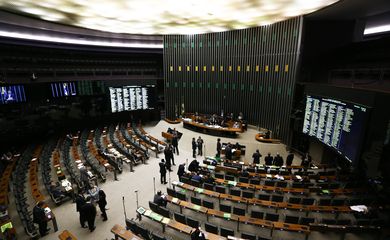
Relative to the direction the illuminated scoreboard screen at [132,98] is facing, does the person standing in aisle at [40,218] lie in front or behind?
in front

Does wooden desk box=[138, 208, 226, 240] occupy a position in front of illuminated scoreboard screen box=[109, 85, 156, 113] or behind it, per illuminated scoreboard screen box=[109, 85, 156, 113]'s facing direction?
in front

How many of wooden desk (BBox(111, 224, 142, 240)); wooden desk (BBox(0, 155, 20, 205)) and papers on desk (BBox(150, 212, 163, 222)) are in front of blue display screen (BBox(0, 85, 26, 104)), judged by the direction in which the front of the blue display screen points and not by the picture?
3

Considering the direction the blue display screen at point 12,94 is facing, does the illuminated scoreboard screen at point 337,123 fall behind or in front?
in front

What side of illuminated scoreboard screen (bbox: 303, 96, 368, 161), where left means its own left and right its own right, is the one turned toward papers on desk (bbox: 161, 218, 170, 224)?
front

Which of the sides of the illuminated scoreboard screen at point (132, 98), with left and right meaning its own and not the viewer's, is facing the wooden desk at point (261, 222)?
front

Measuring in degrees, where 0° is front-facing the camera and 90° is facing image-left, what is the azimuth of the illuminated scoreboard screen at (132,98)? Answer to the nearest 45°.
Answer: approximately 0°

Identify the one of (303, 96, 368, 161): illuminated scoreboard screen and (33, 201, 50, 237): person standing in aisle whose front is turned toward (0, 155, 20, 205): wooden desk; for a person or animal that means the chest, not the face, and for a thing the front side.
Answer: the illuminated scoreboard screen

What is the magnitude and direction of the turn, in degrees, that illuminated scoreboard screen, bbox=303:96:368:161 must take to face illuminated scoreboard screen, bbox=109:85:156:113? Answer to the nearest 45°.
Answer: approximately 45° to its right

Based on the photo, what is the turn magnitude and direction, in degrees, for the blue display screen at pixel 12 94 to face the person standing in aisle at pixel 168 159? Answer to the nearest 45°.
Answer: approximately 45° to its left
